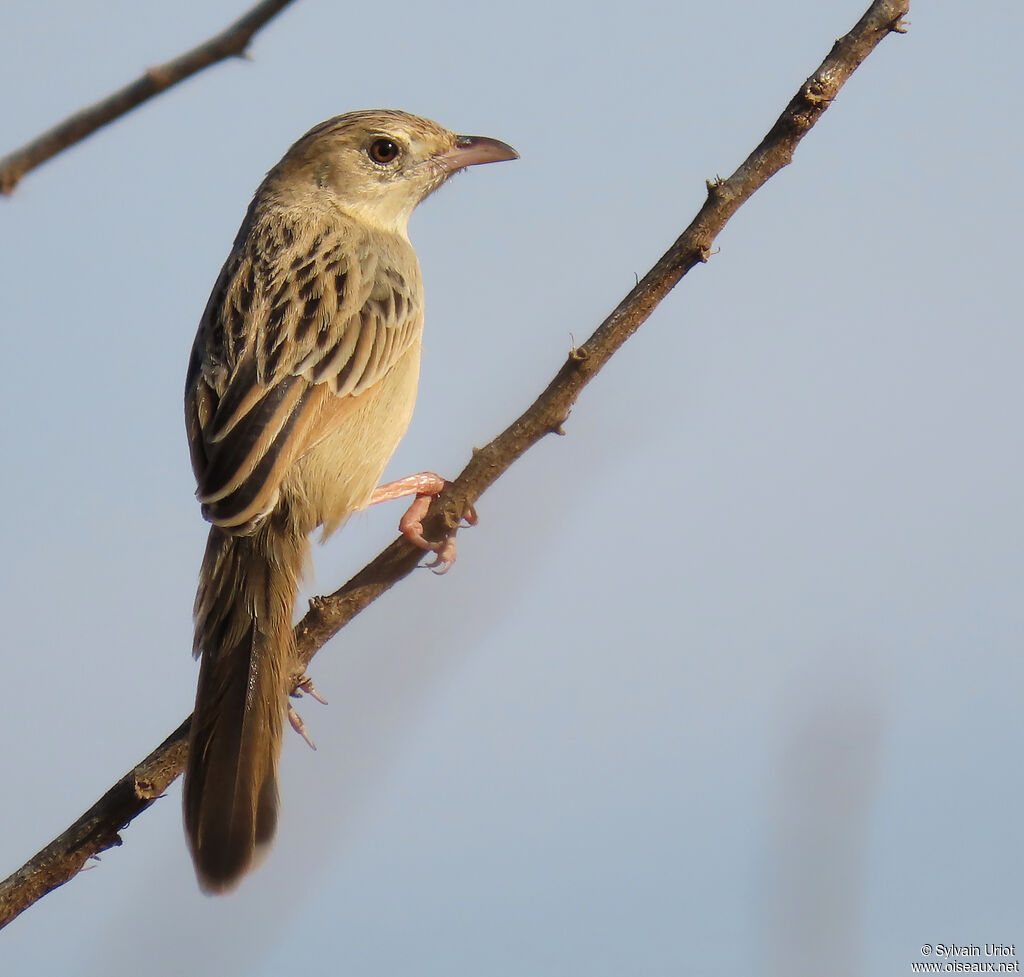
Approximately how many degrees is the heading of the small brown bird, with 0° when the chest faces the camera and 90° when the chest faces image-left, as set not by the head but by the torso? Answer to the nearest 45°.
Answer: approximately 225°
